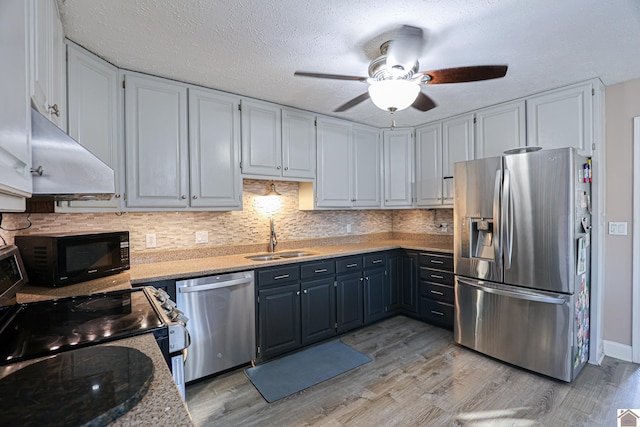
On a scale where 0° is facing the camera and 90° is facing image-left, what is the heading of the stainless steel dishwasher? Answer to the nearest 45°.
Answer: approximately 315°

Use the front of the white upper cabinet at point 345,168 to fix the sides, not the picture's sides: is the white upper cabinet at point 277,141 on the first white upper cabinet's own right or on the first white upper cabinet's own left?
on the first white upper cabinet's own right

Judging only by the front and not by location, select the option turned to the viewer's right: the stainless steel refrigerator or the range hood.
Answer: the range hood

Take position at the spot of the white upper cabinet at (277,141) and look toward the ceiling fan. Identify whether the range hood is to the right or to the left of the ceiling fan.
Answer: right

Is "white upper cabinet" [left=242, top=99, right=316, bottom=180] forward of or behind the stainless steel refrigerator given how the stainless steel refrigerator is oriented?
forward

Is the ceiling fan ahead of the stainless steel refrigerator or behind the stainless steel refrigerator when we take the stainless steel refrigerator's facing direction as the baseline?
ahead

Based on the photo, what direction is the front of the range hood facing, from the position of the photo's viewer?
facing to the right of the viewer

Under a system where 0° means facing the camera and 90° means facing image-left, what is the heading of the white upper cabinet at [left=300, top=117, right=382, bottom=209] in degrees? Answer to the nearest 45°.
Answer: approximately 315°

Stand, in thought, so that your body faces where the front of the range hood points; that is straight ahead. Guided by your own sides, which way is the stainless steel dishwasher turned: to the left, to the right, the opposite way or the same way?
to the right

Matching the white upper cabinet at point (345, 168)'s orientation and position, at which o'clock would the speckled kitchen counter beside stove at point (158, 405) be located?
The speckled kitchen counter beside stove is roughly at 2 o'clock from the white upper cabinet.

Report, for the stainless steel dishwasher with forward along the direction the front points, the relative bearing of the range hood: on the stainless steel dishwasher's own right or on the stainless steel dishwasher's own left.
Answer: on the stainless steel dishwasher's own right
